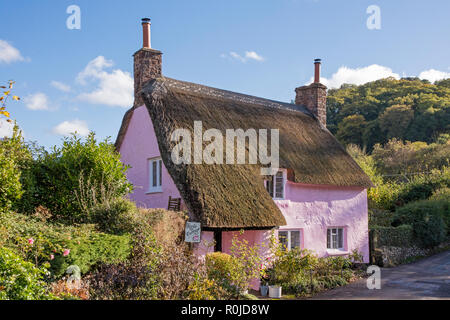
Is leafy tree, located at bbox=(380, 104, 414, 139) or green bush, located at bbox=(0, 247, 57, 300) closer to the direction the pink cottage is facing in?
the green bush

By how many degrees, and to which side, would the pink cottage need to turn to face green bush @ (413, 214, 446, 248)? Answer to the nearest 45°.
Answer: approximately 90° to its left

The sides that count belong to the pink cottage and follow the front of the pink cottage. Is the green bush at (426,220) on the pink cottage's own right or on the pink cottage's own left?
on the pink cottage's own left

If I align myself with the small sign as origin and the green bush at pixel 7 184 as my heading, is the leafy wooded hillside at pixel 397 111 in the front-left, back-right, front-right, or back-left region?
back-right

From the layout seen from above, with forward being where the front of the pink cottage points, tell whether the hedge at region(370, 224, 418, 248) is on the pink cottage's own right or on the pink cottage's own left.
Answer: on the pink cottage's own left

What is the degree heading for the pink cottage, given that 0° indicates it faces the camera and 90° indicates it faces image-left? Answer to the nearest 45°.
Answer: approximately 315°

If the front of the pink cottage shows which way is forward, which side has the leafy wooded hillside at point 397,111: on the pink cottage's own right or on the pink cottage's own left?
on the pink cottage's own left

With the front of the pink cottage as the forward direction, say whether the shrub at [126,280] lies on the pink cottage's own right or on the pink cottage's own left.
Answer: on the pink cottage's own right

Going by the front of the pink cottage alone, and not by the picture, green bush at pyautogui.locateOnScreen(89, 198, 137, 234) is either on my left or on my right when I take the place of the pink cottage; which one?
on my right

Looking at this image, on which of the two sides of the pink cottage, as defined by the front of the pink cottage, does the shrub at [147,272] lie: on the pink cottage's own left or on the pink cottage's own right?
on the pink cottage's own right
